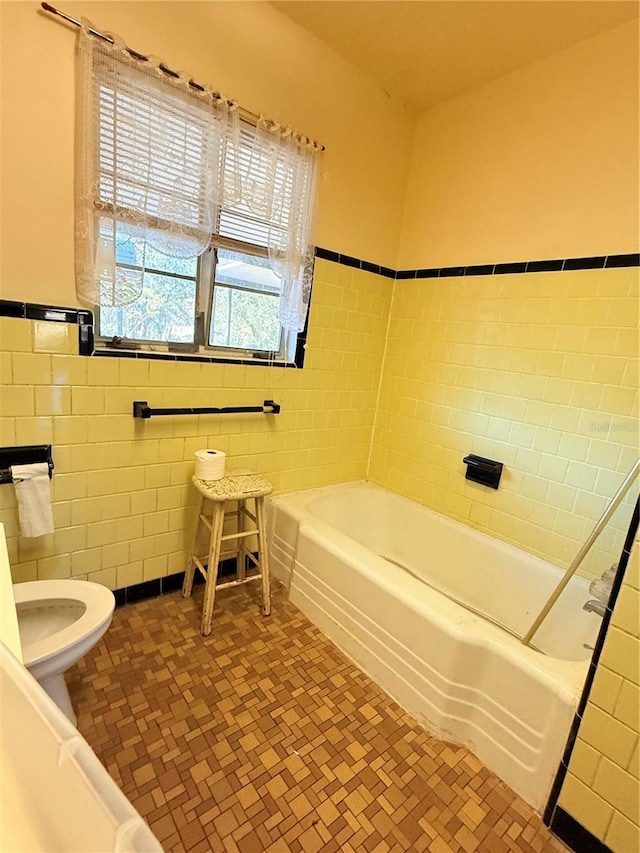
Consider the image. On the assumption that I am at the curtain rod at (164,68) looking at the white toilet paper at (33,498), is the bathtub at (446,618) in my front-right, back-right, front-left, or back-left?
back-left

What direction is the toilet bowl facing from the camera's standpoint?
to the viewer's right

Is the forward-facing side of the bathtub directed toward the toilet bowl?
yes

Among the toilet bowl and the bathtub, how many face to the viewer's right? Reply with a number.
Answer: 1

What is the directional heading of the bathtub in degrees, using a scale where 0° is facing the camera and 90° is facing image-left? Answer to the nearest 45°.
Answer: approximately 45°

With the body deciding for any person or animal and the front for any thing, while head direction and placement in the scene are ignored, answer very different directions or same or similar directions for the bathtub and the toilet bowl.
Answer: very different directions

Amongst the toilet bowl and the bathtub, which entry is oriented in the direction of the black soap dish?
the toilet bowl

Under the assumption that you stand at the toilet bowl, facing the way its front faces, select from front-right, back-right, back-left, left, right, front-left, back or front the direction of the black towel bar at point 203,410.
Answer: front-left

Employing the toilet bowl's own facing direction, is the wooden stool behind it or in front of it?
in front

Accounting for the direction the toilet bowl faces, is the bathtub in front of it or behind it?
in front
